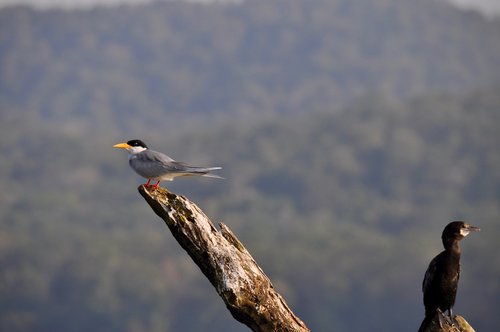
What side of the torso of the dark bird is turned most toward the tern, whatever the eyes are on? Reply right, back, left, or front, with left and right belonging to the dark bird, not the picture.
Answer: back

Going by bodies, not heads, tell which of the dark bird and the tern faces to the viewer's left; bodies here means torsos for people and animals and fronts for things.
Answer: the tern

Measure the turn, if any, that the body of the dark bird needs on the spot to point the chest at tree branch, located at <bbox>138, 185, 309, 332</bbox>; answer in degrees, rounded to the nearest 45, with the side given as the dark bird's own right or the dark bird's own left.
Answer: approximately 135° to the dark bird's own right

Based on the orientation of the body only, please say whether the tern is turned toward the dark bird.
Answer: no

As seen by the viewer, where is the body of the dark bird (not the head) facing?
to the viewer's right

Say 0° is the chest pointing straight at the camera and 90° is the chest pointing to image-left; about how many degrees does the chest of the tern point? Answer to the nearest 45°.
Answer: approximately 90°

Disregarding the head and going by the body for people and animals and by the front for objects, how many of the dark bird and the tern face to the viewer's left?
1
